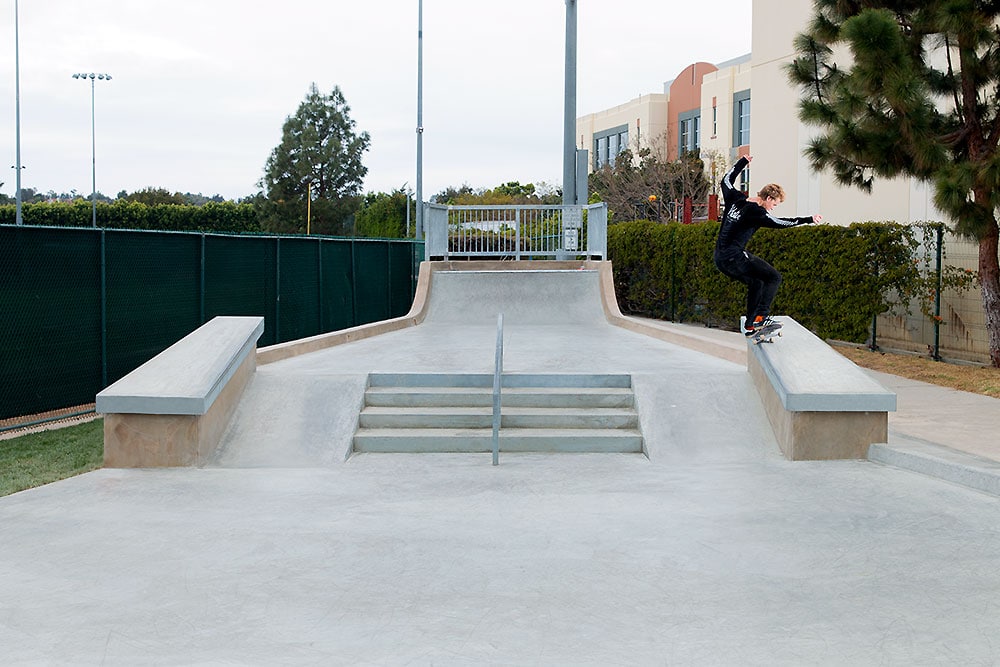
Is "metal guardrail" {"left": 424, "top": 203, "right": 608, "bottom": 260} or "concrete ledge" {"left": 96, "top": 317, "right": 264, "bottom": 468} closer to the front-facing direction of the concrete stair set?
the concrete ledge

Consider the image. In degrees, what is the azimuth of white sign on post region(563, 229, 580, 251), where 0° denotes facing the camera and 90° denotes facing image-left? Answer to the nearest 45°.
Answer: approximately 0°

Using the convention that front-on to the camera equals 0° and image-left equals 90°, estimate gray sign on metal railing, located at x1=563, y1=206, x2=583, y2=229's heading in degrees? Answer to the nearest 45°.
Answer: approximately 0°

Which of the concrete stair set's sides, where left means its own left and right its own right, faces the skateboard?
left

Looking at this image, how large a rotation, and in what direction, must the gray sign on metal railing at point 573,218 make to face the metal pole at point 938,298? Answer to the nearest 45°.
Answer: approximately 45° to its left

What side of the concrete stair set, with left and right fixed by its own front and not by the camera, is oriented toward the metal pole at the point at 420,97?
back

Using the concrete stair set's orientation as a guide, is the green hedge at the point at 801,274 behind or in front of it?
behind

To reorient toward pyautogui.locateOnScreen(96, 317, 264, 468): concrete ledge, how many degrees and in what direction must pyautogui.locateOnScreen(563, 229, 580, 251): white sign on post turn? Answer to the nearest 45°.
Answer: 0° — it already faces it
